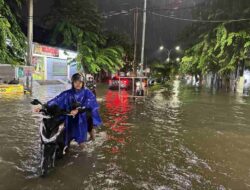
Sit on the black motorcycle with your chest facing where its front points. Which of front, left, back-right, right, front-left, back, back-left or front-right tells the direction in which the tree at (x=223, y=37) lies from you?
back

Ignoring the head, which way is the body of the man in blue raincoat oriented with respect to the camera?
toward the camera

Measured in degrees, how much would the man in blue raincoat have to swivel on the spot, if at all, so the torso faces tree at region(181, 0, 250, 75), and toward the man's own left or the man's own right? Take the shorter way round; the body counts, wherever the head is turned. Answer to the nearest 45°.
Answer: approximately 135° to the man's own left

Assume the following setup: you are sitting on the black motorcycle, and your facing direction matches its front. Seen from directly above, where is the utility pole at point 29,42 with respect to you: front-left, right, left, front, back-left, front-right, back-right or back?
back-right

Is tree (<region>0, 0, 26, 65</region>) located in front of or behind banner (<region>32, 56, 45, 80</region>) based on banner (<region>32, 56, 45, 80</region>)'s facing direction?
in front

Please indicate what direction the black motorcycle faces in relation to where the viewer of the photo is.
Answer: facing the viewer and to the left of the viewer

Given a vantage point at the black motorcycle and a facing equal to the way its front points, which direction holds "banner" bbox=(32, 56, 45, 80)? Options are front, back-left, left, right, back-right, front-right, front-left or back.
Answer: back-right

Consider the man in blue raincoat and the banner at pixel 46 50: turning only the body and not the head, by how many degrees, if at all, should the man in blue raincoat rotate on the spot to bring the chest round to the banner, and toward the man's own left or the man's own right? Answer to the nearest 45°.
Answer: approximately 180°

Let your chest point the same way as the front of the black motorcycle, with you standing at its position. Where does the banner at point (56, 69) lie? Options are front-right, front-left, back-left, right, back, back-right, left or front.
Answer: back-right

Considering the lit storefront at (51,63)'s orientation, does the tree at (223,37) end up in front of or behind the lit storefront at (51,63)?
in front

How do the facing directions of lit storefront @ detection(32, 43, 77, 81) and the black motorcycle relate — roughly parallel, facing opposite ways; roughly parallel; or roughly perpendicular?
roughly perpendicular
